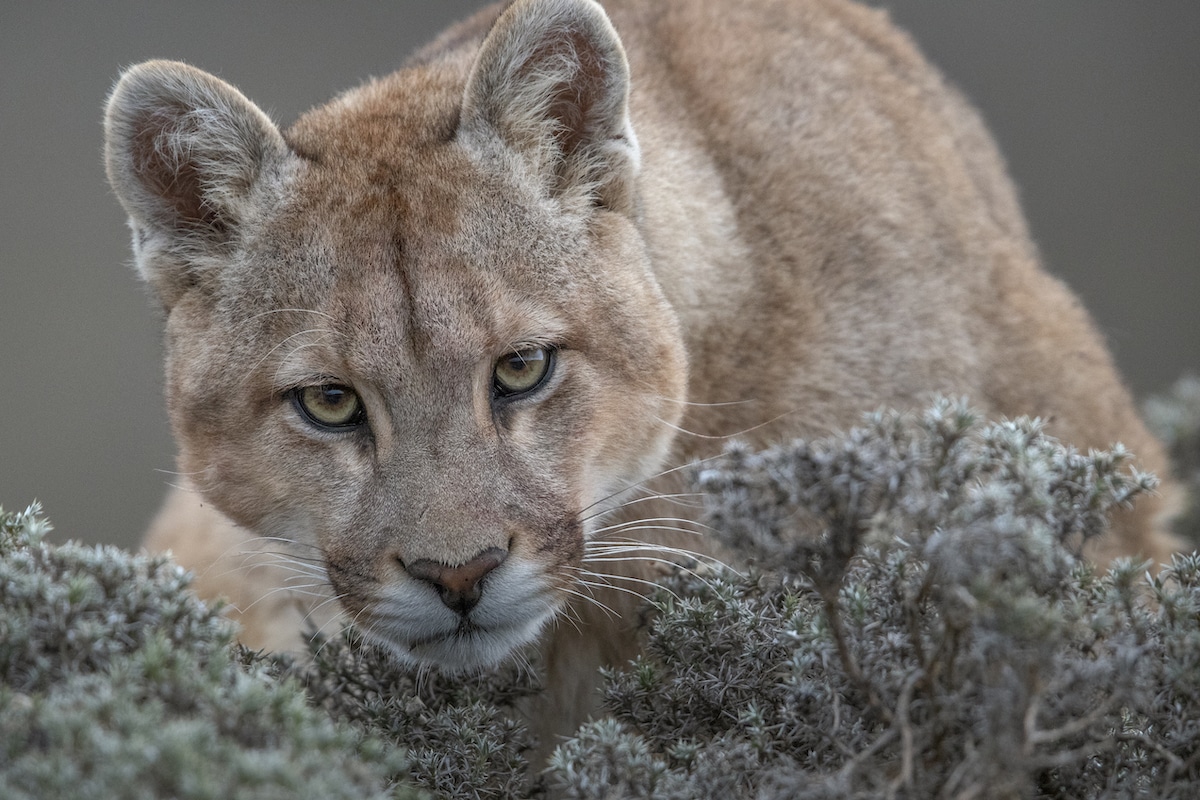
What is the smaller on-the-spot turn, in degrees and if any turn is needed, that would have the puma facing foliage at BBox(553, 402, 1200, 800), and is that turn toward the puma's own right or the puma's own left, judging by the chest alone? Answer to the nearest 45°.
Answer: approximately 90° to the puma's own left

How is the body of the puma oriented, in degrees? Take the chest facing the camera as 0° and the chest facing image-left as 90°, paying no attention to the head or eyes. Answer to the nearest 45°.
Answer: approximately 45°
